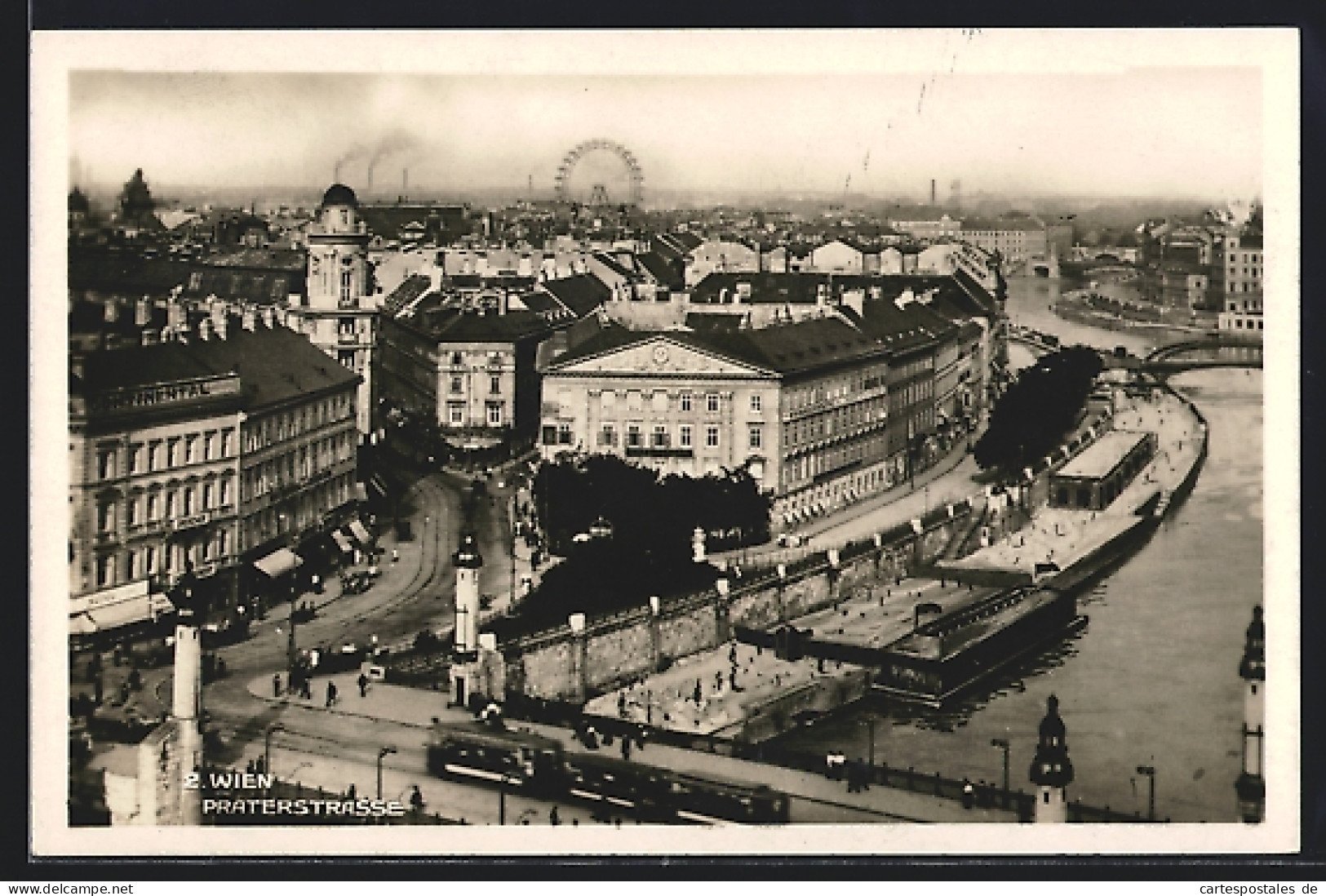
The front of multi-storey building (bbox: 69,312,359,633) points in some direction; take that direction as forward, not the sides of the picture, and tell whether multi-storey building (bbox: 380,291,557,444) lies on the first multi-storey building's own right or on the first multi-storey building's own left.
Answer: on the first multi-storey building's own left

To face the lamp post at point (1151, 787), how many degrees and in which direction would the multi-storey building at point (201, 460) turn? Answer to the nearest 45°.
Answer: approximately 45° to its left

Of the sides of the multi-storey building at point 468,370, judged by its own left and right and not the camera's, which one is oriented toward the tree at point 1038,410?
left

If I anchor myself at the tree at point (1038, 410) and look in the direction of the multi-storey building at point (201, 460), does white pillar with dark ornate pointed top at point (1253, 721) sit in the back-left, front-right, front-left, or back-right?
front-left

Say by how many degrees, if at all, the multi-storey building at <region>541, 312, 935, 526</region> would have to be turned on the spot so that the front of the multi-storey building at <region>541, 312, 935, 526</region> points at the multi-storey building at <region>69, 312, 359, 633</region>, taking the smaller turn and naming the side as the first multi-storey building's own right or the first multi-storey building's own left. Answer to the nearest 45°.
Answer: approximately 90° to the first multi-storey building's own right

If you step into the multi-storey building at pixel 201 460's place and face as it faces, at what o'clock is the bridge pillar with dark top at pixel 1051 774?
The bridge pillar with dark top is roughly at 11 o'clock from the multi-storey building.

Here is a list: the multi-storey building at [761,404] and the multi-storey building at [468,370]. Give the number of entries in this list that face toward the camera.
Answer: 2
